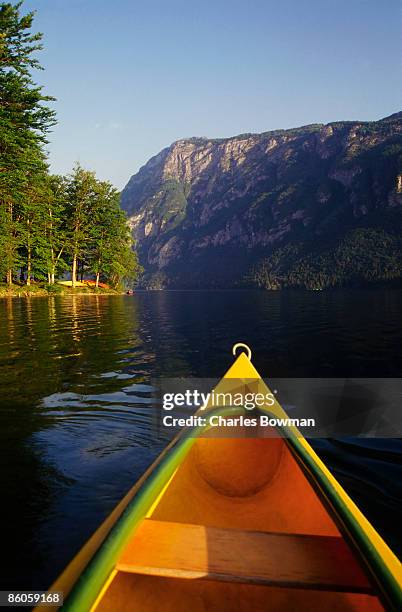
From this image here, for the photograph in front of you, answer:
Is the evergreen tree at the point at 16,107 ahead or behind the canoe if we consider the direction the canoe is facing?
ahead

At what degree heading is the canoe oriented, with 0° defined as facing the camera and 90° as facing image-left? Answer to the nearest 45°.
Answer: approximately 180°
